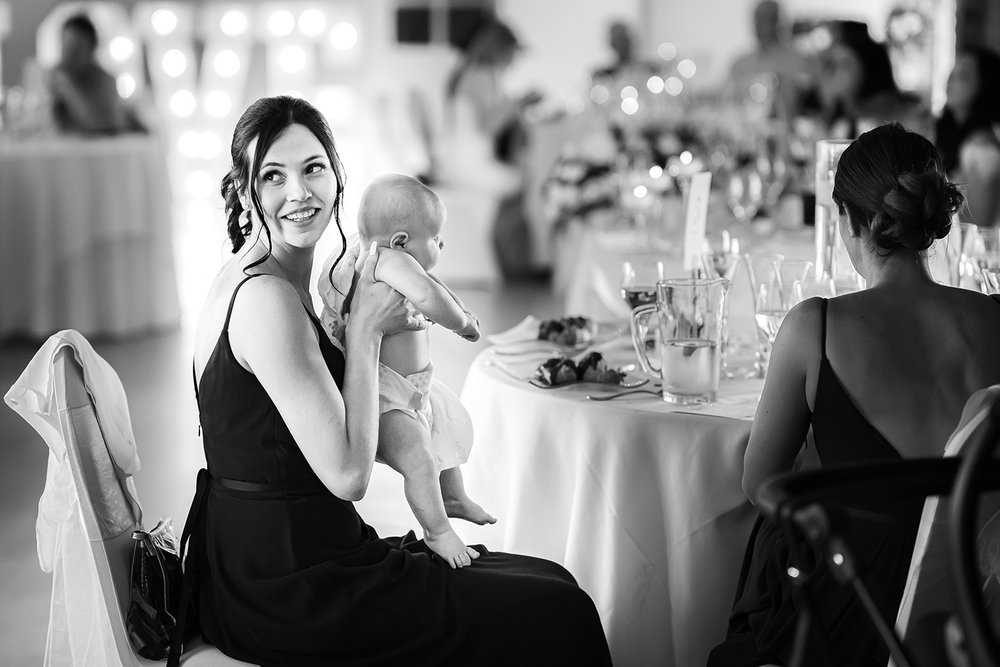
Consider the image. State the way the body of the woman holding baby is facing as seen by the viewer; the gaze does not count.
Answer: to the viewer's right

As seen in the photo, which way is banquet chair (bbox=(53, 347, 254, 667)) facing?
to the viewer's right

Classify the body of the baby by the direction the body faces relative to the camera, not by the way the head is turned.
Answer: to the viewer's right

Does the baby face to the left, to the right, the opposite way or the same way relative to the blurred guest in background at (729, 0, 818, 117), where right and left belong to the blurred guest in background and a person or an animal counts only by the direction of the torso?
to the left

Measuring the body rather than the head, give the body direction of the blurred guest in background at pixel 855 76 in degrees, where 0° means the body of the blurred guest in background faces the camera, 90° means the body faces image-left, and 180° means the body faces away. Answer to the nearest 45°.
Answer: approximately 45°

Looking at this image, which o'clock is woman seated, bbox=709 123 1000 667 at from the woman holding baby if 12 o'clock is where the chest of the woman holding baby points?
The woman seated is roughly at 12 o'clock from the woman holding baby.

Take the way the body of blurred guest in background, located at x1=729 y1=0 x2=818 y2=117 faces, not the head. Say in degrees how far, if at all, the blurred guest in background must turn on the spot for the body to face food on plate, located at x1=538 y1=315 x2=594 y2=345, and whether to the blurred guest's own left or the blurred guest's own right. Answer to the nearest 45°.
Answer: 0° — they already face it
